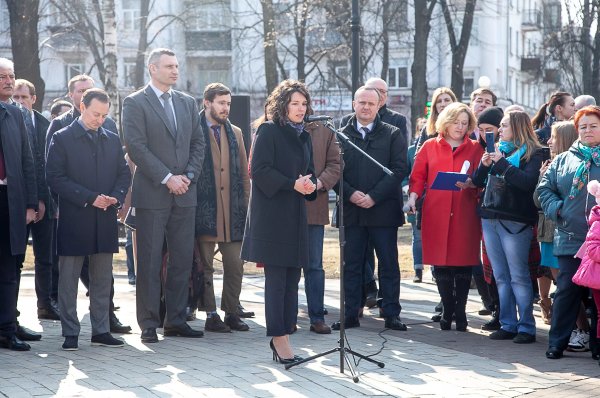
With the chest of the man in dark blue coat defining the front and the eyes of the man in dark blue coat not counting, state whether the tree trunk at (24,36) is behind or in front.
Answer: behind

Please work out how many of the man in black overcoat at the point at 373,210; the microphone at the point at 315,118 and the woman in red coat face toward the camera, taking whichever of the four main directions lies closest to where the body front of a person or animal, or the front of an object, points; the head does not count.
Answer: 2

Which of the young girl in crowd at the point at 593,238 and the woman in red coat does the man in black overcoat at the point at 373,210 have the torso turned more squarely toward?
the young girl in crowd

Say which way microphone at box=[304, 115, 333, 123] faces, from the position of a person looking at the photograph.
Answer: facing to the left of the viewer

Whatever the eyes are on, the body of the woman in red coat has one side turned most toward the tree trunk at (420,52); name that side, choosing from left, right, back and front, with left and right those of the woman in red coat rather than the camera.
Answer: back

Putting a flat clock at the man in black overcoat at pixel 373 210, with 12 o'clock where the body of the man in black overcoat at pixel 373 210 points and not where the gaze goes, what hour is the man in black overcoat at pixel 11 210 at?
the man in black overcoat at pixel 11 210 is roughly at 2 o'clock from the man in black overcoat at pixel 373 210.

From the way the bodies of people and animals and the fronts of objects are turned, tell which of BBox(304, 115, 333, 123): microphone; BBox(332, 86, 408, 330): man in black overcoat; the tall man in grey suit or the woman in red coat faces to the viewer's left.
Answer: the microphone
